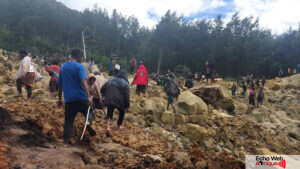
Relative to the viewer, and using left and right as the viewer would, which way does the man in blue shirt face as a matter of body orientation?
facing away from the viewer and to the right of the viewer

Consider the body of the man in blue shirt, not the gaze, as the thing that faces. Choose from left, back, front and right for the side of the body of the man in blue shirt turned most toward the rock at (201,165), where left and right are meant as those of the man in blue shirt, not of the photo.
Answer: right

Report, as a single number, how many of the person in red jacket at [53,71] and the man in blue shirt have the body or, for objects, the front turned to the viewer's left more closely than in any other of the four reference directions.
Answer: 0

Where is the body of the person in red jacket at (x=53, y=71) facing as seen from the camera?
away from the camera

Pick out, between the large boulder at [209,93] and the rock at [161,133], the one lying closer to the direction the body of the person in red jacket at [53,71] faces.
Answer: the large boulder

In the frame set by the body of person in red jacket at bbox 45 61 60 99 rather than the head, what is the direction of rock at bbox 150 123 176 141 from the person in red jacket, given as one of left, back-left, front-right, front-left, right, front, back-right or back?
back-right

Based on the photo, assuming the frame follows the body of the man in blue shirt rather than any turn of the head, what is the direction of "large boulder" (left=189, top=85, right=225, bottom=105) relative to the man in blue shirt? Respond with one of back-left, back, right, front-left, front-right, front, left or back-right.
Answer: front

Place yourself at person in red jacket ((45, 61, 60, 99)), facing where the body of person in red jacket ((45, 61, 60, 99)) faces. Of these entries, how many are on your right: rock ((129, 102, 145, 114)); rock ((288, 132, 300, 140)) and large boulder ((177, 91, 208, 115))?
3
